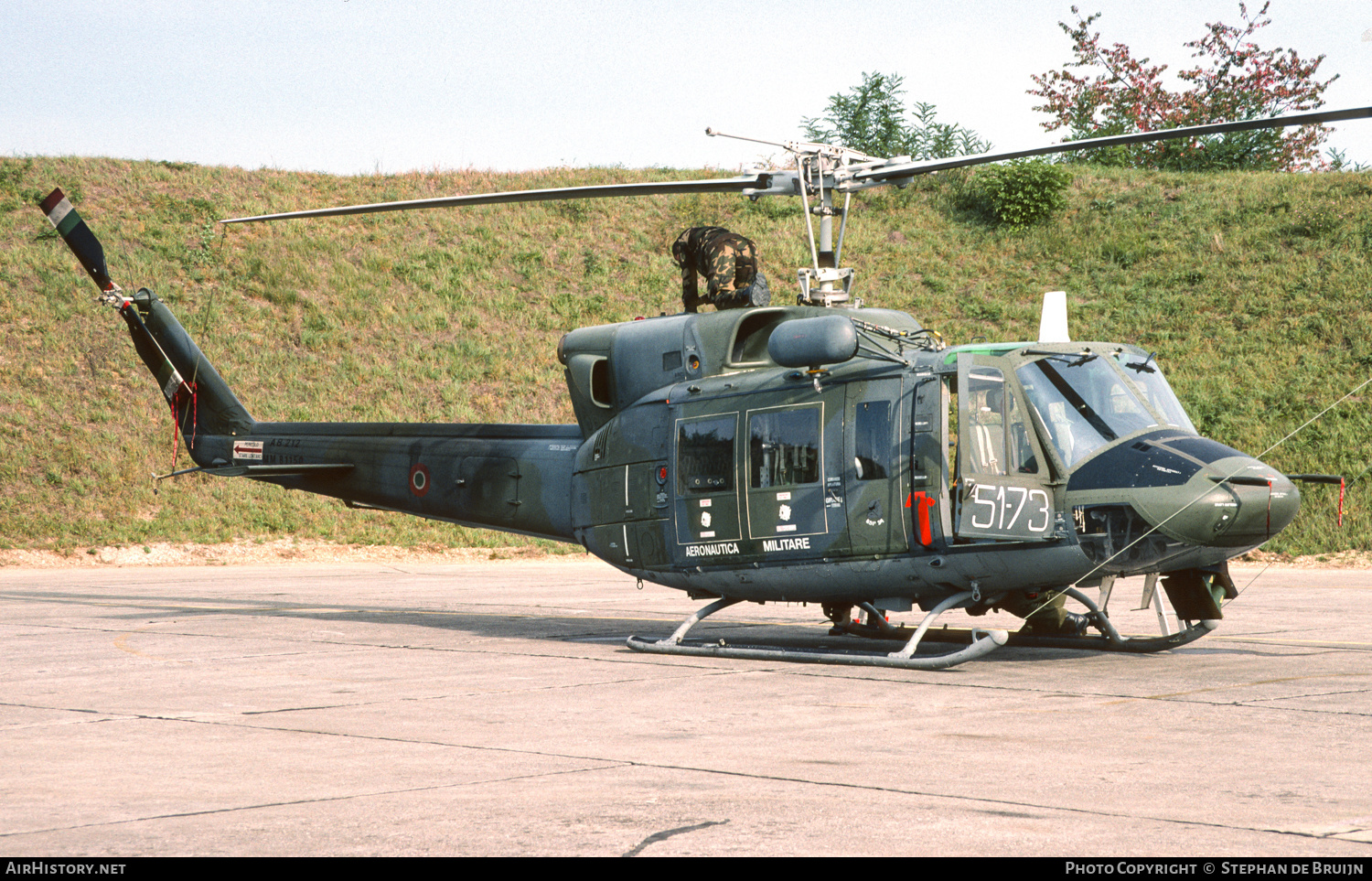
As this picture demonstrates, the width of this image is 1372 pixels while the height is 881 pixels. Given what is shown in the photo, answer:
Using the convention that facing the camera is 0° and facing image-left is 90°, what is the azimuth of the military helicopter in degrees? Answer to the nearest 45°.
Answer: approximately 315°

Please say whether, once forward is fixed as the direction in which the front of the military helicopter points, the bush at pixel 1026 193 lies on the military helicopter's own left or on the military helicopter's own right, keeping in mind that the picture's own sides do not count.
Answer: on the military helicopter's own left
